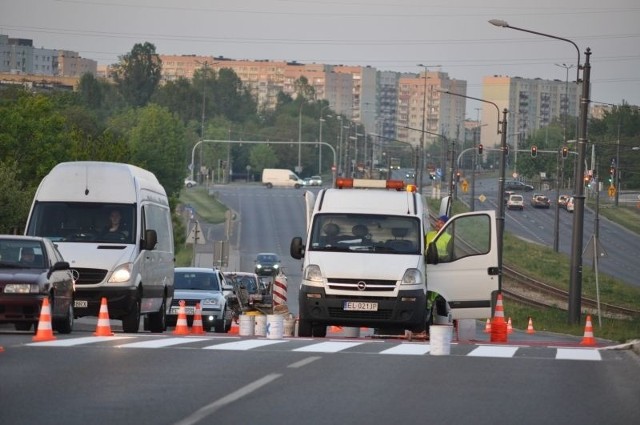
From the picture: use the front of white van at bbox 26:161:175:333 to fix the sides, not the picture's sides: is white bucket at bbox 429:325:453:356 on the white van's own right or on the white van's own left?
on the white van's own left

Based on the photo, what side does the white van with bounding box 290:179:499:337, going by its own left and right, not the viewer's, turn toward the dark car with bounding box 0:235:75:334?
right

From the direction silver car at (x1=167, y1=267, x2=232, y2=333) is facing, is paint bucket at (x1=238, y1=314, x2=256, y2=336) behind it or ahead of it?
ahead

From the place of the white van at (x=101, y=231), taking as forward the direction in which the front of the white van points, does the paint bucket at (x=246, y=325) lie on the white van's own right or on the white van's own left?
on the white van's own left

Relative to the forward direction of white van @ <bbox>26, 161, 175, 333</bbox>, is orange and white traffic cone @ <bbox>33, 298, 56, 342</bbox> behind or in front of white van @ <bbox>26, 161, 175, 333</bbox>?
in front

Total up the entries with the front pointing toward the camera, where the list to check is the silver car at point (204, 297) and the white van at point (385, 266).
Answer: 2

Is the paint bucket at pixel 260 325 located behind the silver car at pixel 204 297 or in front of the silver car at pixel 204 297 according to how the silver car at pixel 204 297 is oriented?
in front
